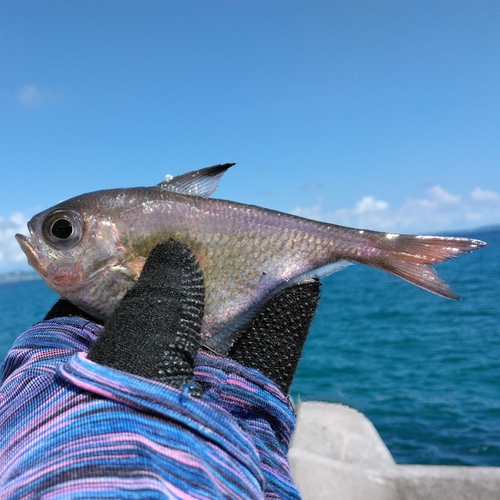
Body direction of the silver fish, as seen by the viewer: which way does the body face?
to the viewer's left

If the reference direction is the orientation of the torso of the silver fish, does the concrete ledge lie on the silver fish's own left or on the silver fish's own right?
on the silver fish's own right
